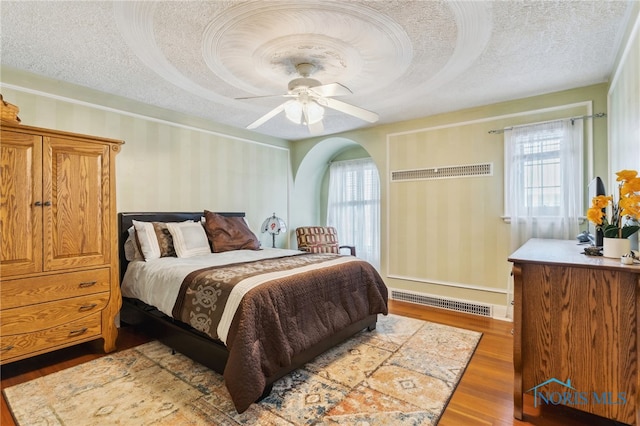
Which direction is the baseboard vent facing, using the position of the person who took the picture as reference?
facing the viewer and to the left of the viewer

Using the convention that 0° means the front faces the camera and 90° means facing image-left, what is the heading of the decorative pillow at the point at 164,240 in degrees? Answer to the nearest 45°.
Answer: approximately 315°

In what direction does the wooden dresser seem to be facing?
to the viewer's left

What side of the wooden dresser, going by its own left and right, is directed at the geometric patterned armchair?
front

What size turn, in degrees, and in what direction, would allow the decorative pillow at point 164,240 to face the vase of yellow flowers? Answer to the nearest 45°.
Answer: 0° — it already faces it

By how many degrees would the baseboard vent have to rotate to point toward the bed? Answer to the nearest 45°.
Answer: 0° — it already faces it

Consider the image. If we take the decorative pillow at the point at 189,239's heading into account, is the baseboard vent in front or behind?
in front

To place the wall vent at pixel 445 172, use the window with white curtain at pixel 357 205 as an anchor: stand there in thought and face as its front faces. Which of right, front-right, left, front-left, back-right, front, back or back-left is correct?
left

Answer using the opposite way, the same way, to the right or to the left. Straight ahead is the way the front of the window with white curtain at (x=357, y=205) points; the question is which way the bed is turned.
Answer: to the left

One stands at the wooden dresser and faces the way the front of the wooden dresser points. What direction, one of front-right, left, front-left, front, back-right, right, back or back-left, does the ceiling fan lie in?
front

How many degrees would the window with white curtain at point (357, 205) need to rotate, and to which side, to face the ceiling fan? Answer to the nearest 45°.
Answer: approximately 45° to its left

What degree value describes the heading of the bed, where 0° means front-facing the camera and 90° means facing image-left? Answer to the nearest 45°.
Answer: approximately 315°

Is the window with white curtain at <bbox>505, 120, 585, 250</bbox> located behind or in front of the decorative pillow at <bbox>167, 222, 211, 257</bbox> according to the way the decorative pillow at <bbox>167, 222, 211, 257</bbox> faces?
in front

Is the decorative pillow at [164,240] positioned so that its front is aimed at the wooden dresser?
yes

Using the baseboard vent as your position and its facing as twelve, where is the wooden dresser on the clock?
The wooden dresser is roughly at 10 o'clock from the baseboard vent.

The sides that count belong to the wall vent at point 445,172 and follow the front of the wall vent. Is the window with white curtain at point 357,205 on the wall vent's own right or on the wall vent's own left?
on the wall vent's own right
